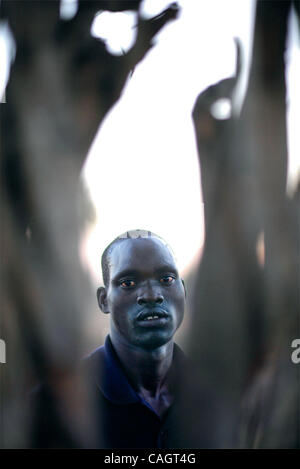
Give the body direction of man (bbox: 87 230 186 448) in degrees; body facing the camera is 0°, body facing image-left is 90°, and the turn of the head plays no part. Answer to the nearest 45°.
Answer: approximately 315°
